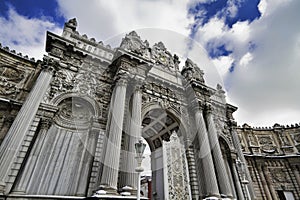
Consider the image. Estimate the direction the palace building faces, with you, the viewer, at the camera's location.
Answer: facing the viewer and to the right of the viewer
